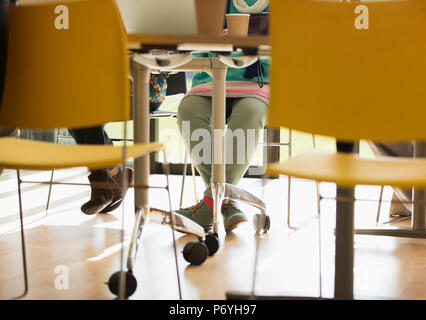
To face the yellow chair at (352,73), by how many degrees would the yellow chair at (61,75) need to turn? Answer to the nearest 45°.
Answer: approximately 45° to its right

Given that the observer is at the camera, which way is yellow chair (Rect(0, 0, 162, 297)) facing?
facing away from the viewer and to the right of the viewer
